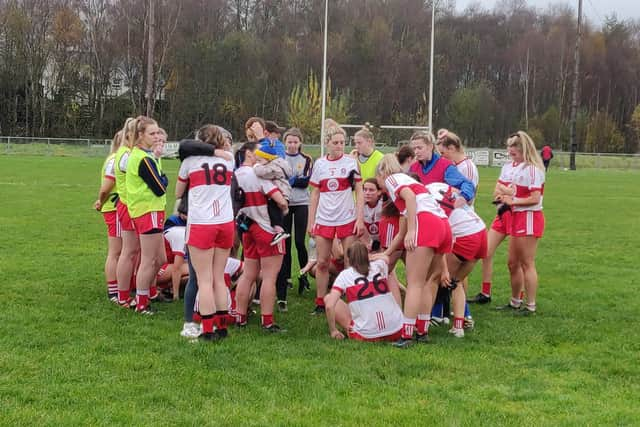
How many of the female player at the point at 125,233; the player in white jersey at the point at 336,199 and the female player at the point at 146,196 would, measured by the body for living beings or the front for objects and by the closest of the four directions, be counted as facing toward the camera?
1

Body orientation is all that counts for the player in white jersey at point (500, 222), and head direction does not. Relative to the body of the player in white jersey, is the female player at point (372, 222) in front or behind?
in front

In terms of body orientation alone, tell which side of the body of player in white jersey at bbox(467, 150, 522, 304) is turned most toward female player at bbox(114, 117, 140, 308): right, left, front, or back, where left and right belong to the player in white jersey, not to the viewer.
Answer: front

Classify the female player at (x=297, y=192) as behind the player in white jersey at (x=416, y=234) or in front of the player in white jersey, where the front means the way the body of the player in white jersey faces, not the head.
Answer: in front

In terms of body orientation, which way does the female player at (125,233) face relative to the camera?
to the viewer's right

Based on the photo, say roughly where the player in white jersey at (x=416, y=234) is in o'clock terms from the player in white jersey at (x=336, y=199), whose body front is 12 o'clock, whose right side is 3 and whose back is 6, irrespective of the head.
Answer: the player in white jersey at (x=416, y=234) is roughly at 11 o'clock from the player in white jersey at (x=336, y=199).

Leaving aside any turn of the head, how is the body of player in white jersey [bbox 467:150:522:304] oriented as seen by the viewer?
to the viewer's left

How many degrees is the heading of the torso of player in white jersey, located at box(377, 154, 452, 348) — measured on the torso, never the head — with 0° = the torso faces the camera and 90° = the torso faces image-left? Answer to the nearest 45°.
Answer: approximately 135°

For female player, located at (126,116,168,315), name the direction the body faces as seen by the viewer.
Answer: to the viewer's right

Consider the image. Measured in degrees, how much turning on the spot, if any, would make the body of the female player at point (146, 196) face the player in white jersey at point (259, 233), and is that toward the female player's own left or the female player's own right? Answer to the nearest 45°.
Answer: approximately 45° to the female player's own right

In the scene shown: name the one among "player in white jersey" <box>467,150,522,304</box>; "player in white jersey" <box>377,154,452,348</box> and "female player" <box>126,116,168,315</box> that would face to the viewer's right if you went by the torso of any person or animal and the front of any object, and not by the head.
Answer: the female player

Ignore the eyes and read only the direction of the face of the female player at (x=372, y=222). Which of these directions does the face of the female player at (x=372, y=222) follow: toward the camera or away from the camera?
toward the camera

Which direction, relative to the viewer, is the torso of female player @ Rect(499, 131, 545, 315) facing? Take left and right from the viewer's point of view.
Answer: facing to the left of the viewer

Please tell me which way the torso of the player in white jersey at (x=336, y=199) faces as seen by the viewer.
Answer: toward the camera

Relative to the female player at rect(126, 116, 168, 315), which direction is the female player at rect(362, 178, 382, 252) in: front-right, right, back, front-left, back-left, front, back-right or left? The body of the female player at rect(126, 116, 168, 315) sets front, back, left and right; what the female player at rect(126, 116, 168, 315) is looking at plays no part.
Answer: front
